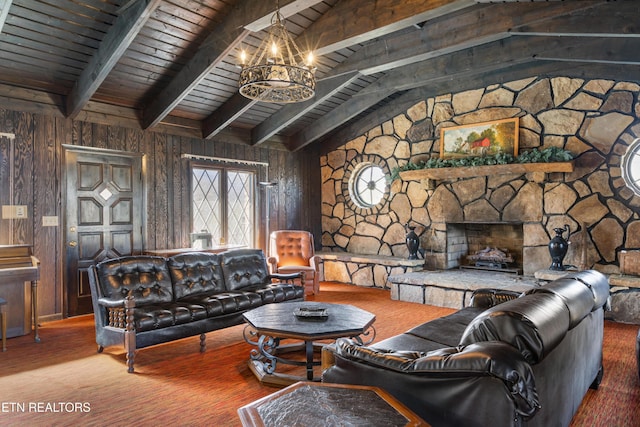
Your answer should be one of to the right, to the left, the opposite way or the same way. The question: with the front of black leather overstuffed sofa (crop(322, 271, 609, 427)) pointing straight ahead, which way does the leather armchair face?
the opposite way

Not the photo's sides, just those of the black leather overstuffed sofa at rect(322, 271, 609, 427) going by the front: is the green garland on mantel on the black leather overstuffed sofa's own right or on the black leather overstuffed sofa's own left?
on the black leather overstuffed sofa's own right

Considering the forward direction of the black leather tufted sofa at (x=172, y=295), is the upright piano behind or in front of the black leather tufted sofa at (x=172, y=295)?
behind

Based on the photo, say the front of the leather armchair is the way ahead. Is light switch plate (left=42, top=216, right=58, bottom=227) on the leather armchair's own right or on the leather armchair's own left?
on the leather armchair's own right

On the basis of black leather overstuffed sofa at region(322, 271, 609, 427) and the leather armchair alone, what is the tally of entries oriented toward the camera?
1

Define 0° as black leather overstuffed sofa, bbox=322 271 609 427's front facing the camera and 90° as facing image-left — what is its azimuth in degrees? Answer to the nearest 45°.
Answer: approximately 135°
